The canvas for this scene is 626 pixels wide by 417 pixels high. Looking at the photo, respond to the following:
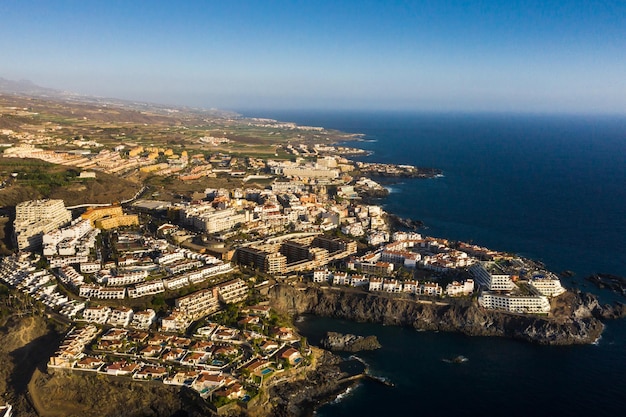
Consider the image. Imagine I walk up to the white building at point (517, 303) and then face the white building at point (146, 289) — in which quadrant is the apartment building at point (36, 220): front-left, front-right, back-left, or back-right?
front-right

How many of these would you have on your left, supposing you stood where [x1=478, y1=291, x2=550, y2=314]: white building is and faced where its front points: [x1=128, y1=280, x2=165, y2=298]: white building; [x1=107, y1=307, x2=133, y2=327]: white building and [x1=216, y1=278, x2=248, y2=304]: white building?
0

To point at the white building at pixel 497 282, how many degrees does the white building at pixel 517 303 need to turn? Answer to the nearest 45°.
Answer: approximately 135° to its right

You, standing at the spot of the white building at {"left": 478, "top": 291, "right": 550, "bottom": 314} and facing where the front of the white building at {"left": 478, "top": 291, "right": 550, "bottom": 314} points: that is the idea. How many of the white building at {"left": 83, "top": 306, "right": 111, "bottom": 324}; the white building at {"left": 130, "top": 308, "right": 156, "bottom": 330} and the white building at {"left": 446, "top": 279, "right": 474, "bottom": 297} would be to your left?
0

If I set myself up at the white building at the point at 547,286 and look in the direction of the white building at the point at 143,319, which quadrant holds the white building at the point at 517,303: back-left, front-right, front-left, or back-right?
front-left

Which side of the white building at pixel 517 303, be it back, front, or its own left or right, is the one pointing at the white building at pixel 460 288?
right

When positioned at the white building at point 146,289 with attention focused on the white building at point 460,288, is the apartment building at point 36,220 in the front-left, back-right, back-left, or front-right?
back-left

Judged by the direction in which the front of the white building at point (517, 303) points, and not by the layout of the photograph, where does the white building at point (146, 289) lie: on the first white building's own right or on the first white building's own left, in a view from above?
on the first white building's own right

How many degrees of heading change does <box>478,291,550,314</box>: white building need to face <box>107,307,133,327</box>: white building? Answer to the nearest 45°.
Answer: approximately 45° to its right

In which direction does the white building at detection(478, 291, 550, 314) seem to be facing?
toward the camera
